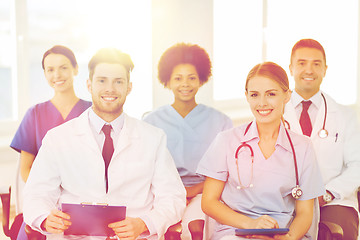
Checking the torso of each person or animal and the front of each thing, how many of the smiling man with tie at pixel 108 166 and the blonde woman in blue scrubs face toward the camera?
2

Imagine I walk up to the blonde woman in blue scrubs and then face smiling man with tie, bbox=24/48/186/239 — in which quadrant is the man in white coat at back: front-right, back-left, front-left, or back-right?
back-right

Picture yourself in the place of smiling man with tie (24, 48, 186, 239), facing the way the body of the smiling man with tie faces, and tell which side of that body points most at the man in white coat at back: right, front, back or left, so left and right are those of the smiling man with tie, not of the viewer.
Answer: left

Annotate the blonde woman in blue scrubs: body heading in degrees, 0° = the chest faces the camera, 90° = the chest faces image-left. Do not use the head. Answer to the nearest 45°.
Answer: approximately 0°

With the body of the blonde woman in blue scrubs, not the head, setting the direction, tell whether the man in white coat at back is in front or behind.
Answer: behind
